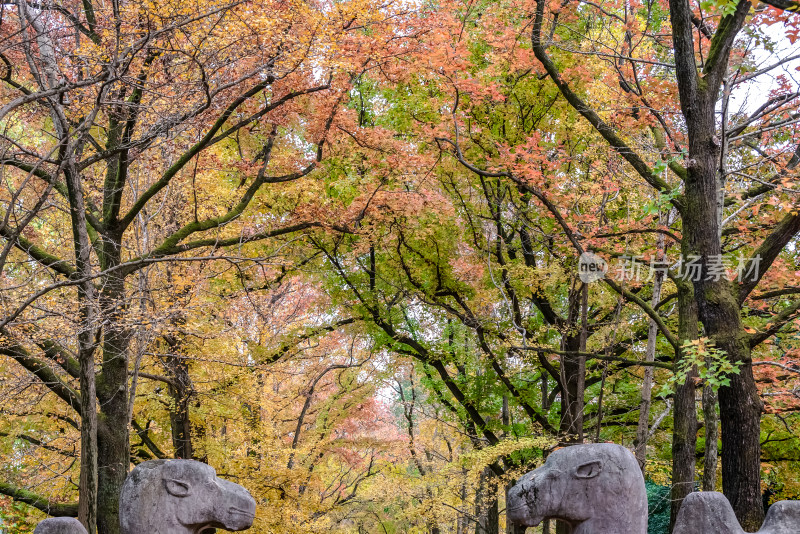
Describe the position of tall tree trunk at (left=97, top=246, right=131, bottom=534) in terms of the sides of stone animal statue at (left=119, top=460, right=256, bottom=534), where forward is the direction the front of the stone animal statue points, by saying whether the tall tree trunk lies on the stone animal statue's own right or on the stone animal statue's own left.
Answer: on the stone animal statue's own left

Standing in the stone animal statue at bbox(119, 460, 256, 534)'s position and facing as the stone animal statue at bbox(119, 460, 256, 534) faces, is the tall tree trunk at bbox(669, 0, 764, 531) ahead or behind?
ahead

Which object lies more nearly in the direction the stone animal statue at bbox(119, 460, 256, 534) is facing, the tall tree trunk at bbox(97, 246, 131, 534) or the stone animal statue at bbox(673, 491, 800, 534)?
the stone animal statue

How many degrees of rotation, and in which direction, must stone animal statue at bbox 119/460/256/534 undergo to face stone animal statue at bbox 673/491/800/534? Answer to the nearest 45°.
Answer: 0° — it already faces it

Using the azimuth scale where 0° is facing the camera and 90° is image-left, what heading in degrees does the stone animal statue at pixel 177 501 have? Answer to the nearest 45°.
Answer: approximately 270°

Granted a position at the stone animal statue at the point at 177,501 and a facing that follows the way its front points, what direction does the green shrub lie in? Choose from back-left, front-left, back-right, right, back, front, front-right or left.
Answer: front-left
